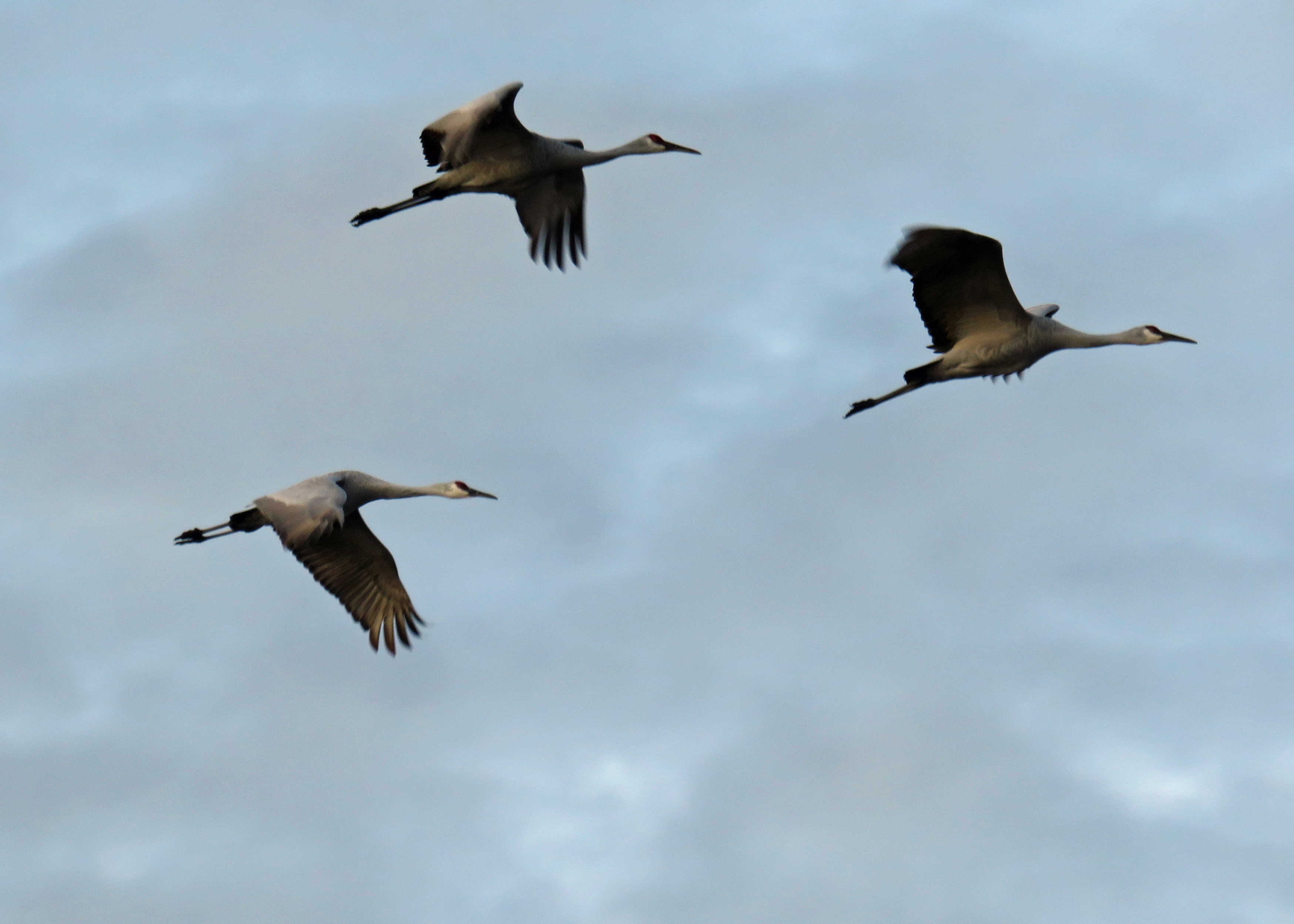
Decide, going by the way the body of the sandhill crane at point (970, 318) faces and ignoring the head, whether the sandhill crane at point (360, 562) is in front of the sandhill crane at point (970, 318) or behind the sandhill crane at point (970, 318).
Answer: behind

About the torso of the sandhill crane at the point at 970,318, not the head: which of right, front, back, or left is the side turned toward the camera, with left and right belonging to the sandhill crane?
right

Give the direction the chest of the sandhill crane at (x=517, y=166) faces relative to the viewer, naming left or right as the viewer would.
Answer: facing to the right of the viewer

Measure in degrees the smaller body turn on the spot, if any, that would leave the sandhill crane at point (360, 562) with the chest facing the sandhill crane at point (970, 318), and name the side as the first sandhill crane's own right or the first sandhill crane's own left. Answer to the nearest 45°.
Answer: approximately 45° to the first sandhill crane's own right

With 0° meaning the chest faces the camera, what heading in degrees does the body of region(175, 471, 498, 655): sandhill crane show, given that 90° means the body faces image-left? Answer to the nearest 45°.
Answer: approximately 270°

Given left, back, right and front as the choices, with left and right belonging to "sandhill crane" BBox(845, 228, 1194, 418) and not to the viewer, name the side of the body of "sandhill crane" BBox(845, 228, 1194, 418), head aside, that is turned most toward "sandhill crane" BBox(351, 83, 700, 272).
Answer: back
